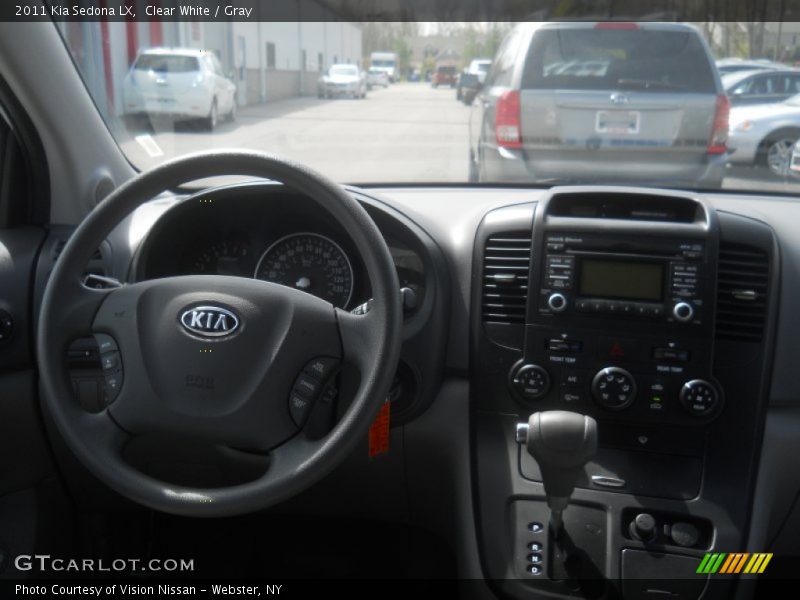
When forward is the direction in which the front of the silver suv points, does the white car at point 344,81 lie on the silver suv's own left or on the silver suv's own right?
on the silver suv's own left

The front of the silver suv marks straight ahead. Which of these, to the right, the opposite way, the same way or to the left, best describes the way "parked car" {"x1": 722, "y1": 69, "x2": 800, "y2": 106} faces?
to the left

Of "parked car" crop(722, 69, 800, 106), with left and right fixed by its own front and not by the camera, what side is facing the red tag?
left

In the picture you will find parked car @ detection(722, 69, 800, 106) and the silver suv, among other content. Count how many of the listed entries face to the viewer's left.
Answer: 1

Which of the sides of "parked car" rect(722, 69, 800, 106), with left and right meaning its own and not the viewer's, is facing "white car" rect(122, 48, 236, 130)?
front

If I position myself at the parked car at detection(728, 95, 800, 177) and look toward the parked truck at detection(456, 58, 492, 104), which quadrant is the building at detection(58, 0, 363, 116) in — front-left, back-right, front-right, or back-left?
front-left

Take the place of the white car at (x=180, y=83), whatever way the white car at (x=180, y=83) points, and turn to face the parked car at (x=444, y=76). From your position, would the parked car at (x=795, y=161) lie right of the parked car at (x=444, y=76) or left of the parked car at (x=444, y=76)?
right

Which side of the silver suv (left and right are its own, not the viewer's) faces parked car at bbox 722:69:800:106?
right

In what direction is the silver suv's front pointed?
away from the camera

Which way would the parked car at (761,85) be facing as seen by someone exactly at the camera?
facing to the left of the viewer
